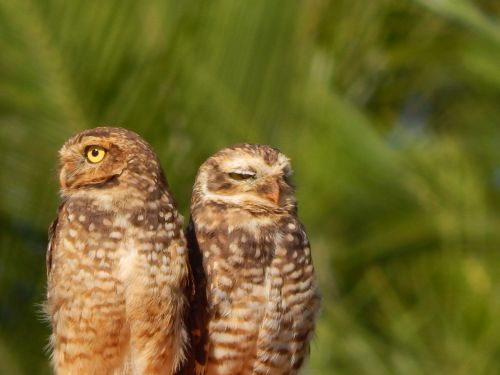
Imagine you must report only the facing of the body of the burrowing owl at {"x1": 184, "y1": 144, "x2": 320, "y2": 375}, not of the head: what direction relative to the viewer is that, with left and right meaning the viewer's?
facing the viewer and to the right of the viewer

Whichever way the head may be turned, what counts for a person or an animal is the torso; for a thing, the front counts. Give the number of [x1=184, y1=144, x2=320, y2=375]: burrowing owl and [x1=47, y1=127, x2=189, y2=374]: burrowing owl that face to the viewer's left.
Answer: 0

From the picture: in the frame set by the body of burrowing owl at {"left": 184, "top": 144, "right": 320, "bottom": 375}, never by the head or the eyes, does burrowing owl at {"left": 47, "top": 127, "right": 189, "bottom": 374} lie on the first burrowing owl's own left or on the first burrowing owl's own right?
on the first burrowing owl's own right
